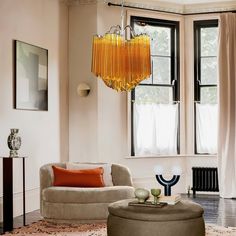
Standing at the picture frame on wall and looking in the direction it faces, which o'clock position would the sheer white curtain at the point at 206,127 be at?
The sheer white curtain is roughly at 10 o'clock from the picture frame on wall.

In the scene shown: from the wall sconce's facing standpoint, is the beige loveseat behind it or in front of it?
in front

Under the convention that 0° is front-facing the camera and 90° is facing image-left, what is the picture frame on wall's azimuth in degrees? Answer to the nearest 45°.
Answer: approximately 315°

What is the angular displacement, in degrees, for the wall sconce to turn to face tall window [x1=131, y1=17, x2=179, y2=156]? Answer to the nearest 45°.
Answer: approximately 90° to its left

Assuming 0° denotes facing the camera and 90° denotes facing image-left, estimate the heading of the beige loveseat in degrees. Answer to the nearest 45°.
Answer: approximately 0°

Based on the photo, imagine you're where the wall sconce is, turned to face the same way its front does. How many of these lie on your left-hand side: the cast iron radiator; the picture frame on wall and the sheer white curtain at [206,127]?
2

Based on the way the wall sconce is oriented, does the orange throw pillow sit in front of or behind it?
in front
